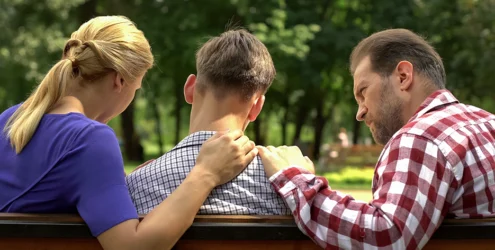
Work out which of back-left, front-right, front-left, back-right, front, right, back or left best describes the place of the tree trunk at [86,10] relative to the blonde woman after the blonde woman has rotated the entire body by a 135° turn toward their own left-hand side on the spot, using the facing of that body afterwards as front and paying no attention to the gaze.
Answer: right

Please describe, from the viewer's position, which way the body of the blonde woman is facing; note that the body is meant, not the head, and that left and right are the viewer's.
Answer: facing away from the viewer and to the right of the viewer

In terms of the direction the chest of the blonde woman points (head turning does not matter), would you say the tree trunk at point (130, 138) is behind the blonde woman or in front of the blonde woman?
in front

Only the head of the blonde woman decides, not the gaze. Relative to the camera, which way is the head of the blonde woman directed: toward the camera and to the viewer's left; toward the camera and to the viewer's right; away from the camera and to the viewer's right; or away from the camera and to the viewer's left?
away from the camera and to the viewer's right

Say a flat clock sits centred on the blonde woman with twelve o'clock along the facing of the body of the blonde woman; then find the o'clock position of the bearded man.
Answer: The bearded man is roughly at 2 o'clock from the blonde woman.

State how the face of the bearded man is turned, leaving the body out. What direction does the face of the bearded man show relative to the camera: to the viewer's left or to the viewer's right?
to the viewer's left

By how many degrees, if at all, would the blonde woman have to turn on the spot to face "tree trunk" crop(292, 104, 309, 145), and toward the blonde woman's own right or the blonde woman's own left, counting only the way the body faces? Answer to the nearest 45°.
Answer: approximately 45° to the blonde woman's own left
